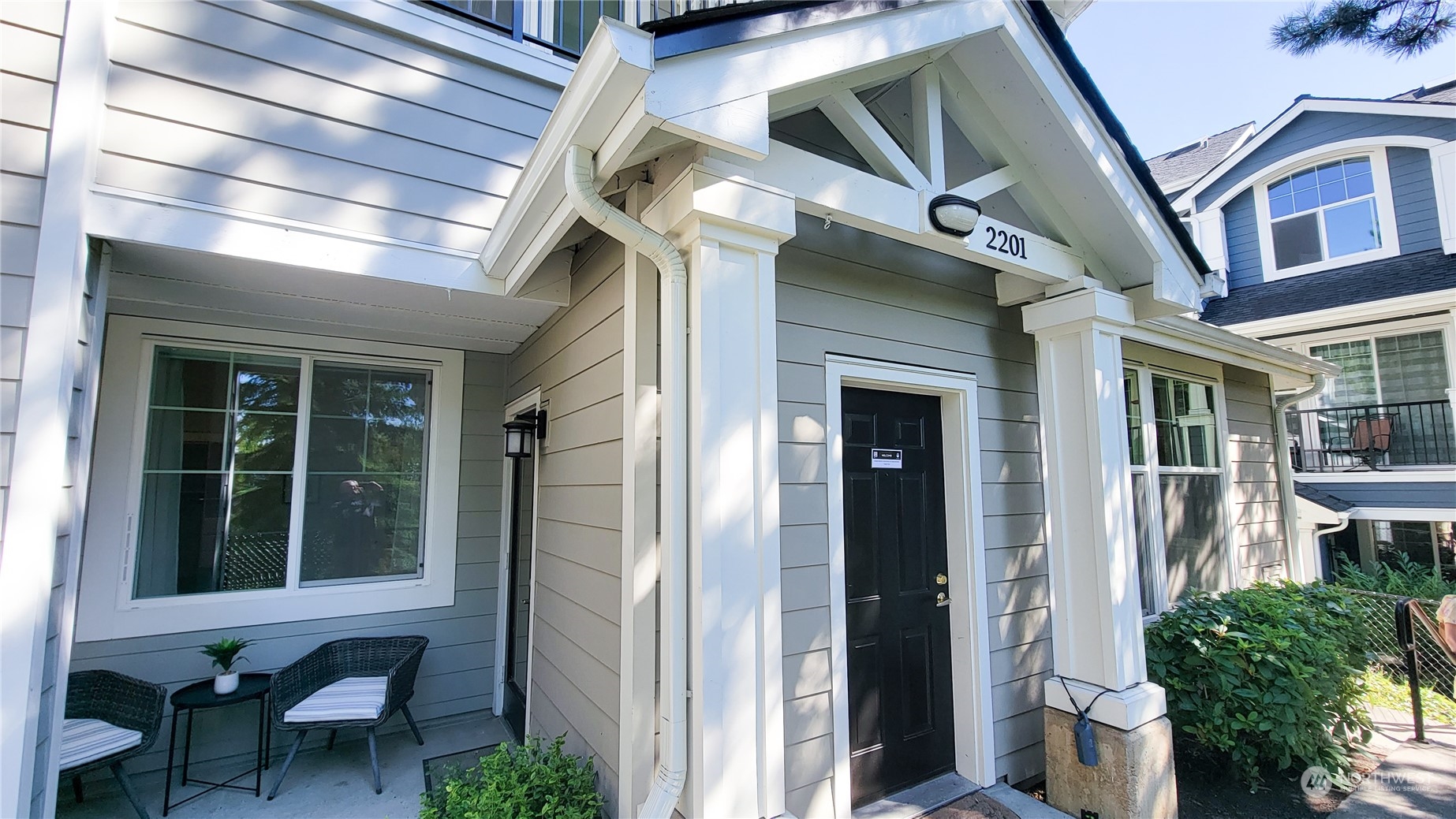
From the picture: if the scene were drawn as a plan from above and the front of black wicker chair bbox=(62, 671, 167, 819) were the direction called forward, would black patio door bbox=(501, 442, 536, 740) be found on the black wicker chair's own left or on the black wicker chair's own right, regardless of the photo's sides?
on the black wicker chair's own left

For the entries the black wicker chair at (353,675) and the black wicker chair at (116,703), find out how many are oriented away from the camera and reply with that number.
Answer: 0

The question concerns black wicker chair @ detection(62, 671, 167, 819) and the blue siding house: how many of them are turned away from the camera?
0

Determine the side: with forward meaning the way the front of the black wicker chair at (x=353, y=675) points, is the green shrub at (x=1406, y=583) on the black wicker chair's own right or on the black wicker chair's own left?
on the black wicker chair's own left

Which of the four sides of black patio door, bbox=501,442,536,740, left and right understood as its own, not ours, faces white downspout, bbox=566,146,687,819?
left

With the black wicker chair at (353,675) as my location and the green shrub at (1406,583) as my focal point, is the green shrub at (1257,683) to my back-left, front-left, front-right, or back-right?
front-right

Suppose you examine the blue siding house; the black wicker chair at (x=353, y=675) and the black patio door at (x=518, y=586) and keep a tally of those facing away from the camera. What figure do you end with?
0

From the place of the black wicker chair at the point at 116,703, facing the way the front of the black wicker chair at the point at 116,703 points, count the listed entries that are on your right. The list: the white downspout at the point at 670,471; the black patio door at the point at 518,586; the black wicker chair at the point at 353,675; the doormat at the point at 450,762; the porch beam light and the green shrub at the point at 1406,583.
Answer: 0

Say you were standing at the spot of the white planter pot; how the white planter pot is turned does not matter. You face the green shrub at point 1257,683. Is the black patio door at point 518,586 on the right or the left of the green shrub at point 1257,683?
left

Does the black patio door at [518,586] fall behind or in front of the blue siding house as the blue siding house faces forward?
in front

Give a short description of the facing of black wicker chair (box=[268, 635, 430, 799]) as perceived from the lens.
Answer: facing the viewer and to the left of the viewer

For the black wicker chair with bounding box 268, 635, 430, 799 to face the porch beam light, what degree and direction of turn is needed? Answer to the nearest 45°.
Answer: approximately 90° to its left

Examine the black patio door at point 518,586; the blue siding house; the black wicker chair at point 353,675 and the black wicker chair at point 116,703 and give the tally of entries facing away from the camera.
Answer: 0

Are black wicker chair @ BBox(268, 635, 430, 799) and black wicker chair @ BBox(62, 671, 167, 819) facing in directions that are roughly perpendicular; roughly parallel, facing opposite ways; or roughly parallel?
roughly parallel

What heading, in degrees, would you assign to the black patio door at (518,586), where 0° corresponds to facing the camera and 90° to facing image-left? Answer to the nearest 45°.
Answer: approximately 90°

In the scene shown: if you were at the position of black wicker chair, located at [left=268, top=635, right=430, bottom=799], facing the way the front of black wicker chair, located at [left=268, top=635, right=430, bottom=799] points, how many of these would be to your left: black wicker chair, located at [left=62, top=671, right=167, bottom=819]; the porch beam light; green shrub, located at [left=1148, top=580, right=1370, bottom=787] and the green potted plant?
2

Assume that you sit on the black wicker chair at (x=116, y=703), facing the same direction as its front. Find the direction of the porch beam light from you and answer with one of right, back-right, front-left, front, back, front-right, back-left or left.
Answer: left
